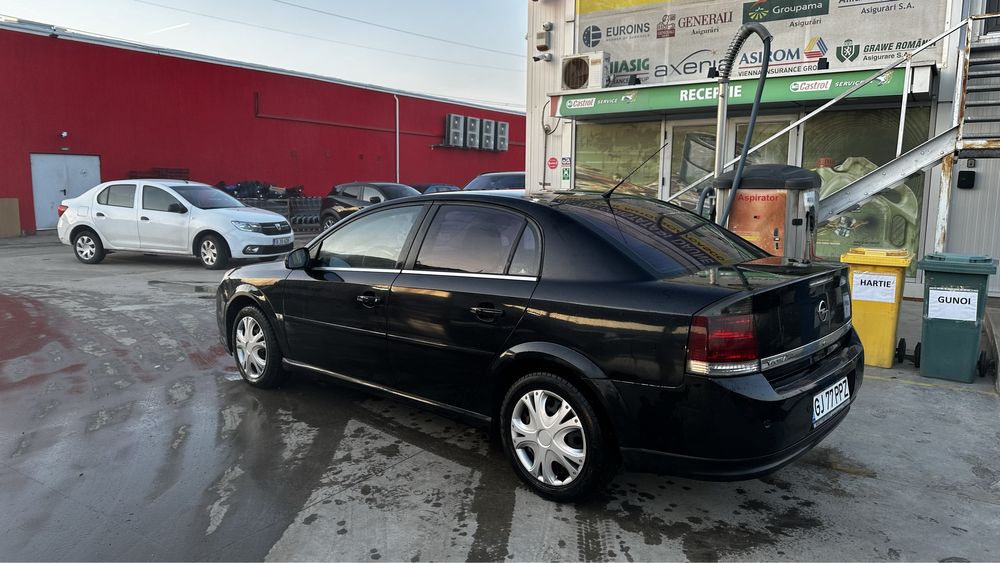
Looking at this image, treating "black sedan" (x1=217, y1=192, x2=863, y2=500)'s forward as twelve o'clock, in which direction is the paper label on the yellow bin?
The paper label on the yellow bin is roughly at 3 o'clock from the black sedan.

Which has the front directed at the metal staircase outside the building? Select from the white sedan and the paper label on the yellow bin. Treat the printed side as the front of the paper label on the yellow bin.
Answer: the white sedan

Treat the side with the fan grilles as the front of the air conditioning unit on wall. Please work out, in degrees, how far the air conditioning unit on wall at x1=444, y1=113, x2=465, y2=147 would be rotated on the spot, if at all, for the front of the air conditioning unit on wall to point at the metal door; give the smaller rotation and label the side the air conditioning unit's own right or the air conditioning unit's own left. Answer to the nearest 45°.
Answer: approximately 90° to the air conditioning unit's own right

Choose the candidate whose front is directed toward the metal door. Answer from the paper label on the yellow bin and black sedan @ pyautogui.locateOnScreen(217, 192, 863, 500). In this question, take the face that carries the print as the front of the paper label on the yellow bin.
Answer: the black sedan

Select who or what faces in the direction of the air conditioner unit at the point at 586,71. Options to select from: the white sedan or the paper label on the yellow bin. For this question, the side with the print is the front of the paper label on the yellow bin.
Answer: the white sedan

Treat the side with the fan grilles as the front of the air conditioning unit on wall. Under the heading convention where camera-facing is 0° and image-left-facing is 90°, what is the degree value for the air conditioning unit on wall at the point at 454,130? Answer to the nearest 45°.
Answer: approximately 315°

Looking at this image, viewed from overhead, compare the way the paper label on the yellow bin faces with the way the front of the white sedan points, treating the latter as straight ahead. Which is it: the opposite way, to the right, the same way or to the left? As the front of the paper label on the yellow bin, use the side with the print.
to the right

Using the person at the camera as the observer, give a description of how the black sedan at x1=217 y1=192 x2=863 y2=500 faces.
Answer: facing away from the viewer and to the left of the viewer

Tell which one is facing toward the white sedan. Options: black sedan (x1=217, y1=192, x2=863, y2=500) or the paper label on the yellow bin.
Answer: the black sedan

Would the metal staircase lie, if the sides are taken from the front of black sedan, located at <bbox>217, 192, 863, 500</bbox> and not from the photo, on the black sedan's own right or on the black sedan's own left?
on the black sedan's own right
